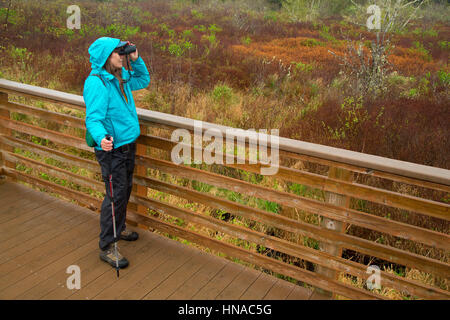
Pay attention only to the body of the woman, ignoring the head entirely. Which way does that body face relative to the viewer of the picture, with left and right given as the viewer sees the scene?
facing the viewer and to the right of the viewer

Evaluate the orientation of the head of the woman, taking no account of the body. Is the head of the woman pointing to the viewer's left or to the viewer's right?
to the viewer's right

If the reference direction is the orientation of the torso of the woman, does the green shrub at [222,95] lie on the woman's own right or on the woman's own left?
on the woman's own left
